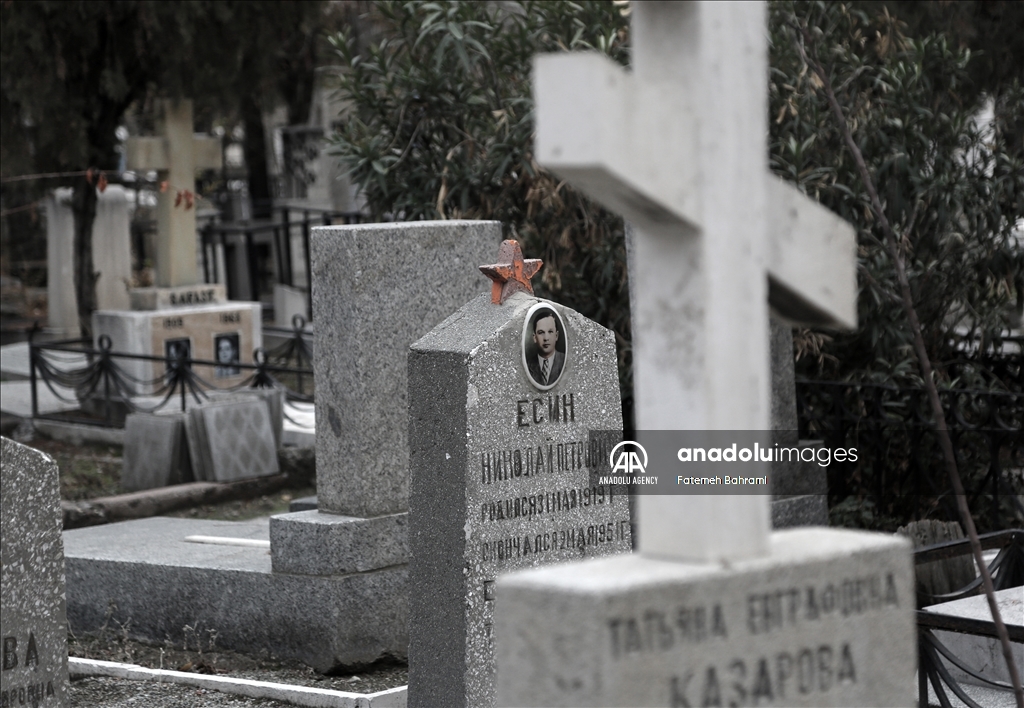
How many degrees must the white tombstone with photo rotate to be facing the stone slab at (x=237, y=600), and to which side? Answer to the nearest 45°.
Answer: approximately 45° to its right

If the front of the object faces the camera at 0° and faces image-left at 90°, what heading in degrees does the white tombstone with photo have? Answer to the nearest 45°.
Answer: approximately 315°

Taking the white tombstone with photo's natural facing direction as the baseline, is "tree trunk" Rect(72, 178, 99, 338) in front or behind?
behind

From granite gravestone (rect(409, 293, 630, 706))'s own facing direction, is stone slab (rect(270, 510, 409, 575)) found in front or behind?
behind

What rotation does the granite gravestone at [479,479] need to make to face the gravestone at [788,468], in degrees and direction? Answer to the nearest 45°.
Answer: approximately 90° to its left

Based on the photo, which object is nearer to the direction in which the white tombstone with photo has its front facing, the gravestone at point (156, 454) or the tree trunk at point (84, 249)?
the gravestone

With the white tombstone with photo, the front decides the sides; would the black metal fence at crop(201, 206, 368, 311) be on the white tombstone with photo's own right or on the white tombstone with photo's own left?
on the white tombstone with photo's own left

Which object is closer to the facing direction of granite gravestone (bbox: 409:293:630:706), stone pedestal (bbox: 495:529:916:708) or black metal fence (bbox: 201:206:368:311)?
the stone pedestal
